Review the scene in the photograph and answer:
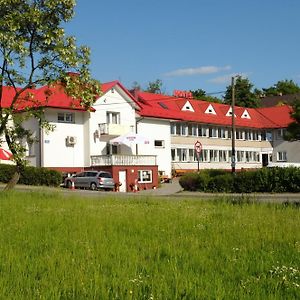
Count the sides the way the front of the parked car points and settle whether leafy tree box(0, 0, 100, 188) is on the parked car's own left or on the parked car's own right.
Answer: on the parked car's own left

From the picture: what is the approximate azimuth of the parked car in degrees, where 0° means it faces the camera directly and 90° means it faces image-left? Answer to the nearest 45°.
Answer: approximately 135°

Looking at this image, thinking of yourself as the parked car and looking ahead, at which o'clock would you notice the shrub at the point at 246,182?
The shrub is roughly at 6 o'clock from the parked car.

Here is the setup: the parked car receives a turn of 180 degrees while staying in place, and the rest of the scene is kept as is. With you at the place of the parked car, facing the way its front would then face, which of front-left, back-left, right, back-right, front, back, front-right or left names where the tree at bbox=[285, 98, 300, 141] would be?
front

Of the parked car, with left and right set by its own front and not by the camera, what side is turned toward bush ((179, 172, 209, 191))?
back

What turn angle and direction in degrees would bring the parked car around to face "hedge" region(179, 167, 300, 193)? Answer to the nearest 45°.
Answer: approximately 180°

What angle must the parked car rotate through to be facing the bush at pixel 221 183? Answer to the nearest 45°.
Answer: approximately 180°

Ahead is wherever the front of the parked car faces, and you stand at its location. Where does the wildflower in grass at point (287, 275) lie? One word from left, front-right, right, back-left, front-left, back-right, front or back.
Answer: back-left
